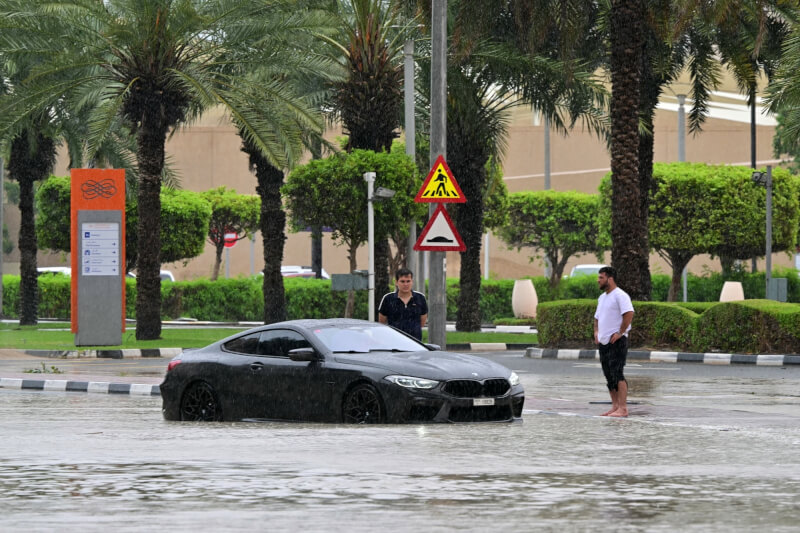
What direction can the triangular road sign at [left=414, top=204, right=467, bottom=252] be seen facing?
toward the camera

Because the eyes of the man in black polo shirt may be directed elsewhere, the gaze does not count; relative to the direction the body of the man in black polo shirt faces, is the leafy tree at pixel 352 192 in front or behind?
behind

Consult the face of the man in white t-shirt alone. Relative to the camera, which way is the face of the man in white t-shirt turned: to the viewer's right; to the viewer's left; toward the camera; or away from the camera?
to the viewer's left

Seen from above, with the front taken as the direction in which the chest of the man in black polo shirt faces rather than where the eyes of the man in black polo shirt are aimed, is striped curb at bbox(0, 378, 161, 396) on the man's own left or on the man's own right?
on the man's own right

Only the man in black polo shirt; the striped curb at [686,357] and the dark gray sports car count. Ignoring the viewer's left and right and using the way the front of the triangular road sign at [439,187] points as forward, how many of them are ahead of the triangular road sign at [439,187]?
2

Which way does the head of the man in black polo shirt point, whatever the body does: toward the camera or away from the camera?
toward the camera

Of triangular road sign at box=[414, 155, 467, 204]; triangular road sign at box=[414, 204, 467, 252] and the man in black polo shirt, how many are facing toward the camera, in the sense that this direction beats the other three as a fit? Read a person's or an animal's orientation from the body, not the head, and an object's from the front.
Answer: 3

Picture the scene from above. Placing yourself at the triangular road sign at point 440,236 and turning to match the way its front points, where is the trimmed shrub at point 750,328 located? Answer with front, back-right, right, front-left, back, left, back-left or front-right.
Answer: back-left

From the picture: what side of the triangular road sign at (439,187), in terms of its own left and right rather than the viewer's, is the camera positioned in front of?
front

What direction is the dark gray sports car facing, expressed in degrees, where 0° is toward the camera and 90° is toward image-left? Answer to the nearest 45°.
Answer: approximately 315°

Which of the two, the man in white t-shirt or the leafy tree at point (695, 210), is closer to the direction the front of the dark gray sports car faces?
the man in white t-shirt

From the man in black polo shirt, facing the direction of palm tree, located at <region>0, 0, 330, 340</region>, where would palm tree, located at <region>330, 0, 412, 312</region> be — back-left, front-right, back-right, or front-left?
front-right

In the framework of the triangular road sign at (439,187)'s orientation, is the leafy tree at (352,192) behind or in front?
behind
